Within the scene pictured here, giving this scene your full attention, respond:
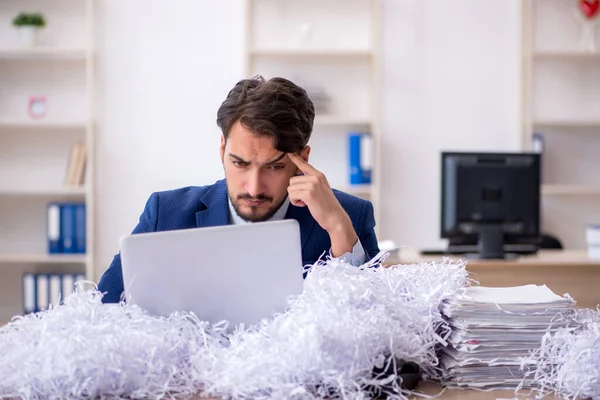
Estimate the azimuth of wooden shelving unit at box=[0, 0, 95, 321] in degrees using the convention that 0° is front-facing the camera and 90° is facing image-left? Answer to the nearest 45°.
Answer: approximately 0°

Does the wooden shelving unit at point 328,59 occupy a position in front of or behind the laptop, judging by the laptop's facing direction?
in front

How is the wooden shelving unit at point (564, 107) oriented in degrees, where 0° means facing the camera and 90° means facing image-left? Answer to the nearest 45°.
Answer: approximately 0°

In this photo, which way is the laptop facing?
away from the camera

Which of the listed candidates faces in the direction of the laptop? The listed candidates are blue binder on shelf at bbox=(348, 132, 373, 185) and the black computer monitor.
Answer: the blue binder on shelf
